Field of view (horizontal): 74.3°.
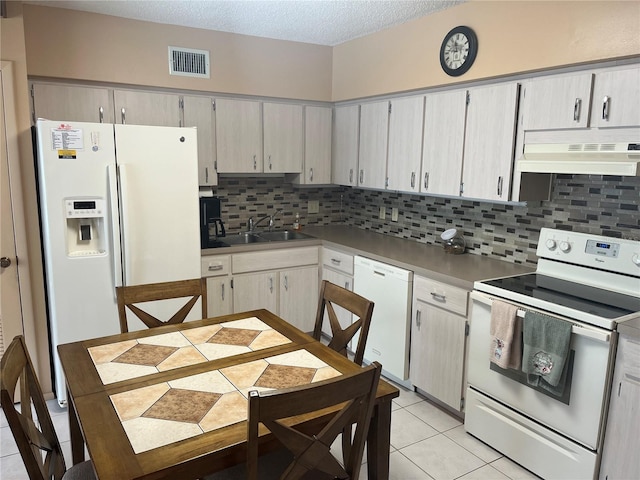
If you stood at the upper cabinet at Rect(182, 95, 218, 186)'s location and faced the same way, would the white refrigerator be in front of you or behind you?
in front

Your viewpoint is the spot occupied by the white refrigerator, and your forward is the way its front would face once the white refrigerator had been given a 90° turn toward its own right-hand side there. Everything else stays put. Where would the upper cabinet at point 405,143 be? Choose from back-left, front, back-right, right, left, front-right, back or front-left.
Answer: back

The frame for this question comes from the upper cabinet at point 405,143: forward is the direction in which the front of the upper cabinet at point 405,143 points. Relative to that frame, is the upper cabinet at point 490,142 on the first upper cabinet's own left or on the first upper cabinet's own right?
on the first upper cabinet's own left

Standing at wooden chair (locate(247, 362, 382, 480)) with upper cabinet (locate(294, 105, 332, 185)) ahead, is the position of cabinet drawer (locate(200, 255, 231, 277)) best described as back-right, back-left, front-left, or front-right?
front-left

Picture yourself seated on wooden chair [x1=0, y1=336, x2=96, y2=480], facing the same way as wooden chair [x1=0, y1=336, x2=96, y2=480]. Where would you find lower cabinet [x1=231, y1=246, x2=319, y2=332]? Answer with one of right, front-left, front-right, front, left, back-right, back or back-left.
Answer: front-left

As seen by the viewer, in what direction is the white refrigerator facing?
toward the camera

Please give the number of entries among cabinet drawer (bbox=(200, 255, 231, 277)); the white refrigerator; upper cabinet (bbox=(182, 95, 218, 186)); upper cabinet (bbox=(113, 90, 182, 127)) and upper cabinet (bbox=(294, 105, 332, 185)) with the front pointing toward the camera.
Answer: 5

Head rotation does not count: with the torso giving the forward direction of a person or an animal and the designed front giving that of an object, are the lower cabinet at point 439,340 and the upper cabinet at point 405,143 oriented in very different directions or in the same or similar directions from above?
same or similar directions

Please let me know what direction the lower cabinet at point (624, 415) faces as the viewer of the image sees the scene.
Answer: facing the viewer and to the left of the viewer

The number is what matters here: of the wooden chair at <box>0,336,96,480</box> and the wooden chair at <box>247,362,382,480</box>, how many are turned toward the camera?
0

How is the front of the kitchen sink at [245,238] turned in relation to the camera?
facing the viewer

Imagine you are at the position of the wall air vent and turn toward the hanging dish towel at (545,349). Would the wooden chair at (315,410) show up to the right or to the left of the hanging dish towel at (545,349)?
right

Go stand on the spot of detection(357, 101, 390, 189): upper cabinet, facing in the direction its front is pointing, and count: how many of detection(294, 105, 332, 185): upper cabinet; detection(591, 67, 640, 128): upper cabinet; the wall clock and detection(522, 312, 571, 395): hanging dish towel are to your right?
1

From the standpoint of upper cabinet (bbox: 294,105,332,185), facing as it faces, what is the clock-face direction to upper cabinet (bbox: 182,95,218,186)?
upper cabinet (bbox: 182,95,218,186) is roughly at 2 o'clock from upper cabinet (bbox: 294,105,332,185).

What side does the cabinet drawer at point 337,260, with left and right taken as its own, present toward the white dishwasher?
left
